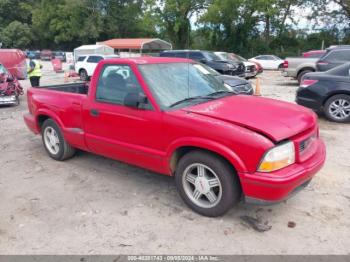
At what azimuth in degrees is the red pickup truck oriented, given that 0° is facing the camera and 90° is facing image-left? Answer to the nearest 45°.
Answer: approximately 315°

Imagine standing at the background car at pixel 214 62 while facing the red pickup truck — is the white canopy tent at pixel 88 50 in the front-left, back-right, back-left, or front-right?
back-right

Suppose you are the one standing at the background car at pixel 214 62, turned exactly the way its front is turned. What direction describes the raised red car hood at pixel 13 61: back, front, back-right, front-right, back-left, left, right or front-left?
back-right

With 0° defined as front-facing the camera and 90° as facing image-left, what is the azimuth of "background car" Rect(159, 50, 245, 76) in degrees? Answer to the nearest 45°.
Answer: approximately 315°

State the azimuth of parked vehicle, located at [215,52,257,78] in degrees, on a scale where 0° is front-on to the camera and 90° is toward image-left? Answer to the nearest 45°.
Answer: approximately 315°

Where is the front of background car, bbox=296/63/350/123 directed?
to the viewer's right

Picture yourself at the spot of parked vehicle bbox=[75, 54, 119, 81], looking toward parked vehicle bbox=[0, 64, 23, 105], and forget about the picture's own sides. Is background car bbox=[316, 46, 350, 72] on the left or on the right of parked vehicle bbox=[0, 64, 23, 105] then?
left

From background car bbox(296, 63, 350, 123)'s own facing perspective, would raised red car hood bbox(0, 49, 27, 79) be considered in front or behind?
behind
